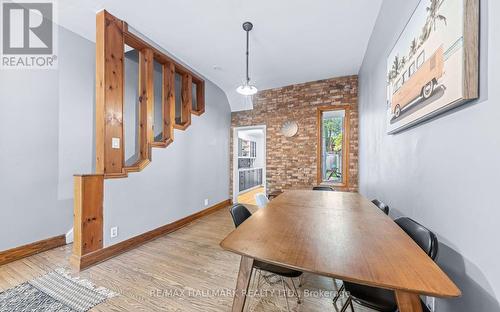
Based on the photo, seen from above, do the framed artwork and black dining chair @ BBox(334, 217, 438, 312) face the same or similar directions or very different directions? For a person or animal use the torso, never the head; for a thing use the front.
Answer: same or similar directions

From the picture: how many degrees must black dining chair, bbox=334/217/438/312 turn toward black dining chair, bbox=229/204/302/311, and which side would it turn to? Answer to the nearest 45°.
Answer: approximately 45° to its right

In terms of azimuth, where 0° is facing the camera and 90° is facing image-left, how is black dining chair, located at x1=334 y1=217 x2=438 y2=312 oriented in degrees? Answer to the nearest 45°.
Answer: approximately 45°

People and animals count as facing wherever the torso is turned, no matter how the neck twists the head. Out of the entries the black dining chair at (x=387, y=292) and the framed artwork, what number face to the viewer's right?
0
